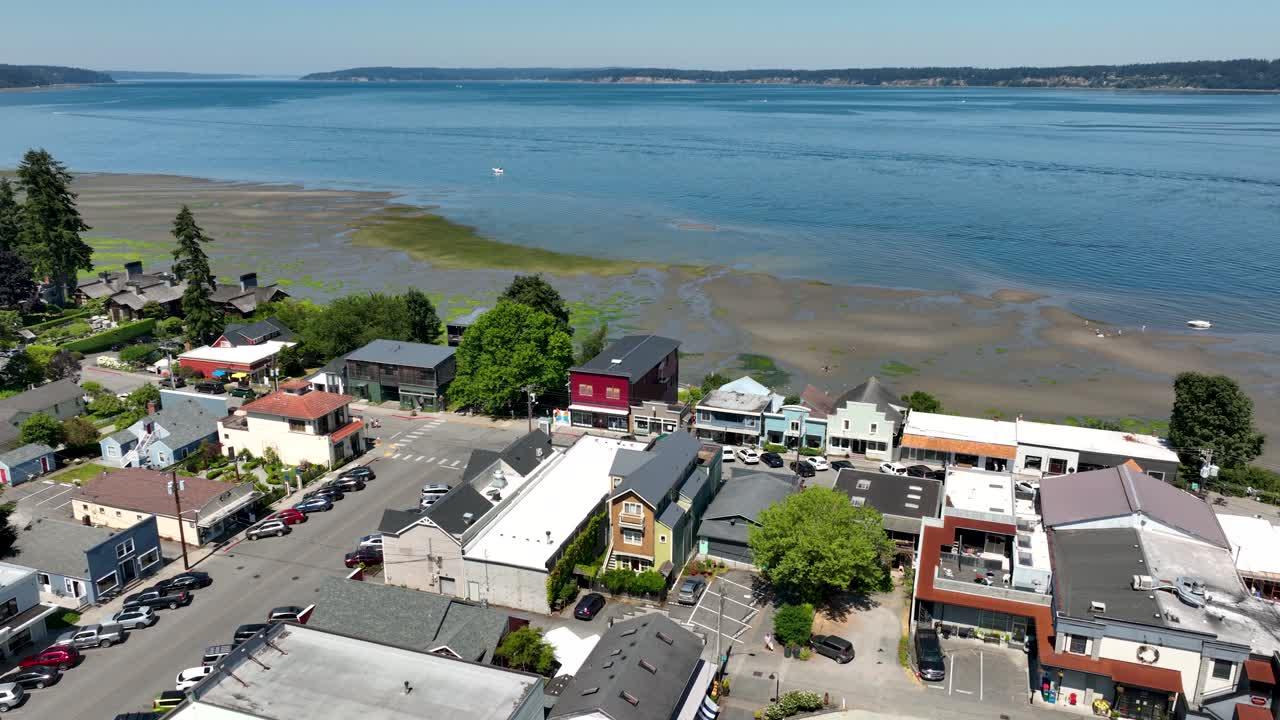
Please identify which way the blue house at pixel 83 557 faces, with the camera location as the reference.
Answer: facing the viewer and to the right of the viewer

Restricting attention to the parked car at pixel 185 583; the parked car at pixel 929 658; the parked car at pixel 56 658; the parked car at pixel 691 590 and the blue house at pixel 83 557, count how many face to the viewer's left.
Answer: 2

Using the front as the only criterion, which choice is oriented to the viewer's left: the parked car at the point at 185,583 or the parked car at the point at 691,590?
the parked car at the point at 185,583

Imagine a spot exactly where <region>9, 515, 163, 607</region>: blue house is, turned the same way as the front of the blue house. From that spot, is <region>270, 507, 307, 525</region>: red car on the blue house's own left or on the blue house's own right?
on the blue house's own left

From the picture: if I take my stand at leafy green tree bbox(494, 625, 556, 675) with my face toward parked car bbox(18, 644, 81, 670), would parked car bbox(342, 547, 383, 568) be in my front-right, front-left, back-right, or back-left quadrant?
front-right

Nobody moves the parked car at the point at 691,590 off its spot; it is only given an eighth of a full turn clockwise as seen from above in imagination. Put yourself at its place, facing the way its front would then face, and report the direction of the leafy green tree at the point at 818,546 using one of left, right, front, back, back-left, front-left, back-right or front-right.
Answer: front

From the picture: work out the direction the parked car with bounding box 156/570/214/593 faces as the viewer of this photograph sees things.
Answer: facing to the left of the viewer

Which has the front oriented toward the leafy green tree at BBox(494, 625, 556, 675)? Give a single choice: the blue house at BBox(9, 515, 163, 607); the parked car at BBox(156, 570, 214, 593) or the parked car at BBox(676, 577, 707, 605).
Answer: the blue house

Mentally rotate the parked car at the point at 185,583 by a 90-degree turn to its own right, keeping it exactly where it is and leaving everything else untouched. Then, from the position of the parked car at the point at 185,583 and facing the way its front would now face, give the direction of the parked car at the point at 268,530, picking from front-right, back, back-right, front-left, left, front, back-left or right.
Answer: front-right

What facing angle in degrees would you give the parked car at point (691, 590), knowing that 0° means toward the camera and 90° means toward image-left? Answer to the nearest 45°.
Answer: approximately 225°

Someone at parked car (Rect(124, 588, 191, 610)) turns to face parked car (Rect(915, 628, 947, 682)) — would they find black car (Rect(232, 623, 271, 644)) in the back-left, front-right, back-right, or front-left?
front-right

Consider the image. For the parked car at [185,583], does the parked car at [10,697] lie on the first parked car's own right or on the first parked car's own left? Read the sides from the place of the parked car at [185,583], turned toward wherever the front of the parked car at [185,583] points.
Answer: on the first parked car's own left

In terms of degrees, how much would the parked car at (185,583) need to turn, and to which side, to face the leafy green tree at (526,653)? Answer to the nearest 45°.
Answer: approximately 135° to its left

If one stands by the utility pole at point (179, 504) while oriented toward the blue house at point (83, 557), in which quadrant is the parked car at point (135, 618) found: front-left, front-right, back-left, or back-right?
front-left

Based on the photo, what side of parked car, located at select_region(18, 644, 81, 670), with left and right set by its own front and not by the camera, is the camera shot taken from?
left

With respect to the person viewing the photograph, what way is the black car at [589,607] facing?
facing away from the viewer and to the right of the viewer
